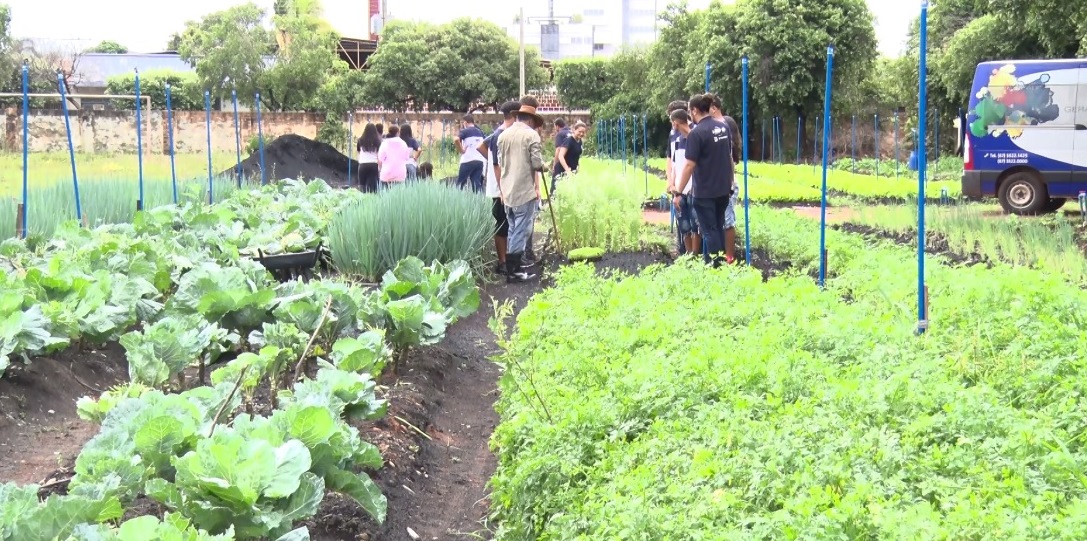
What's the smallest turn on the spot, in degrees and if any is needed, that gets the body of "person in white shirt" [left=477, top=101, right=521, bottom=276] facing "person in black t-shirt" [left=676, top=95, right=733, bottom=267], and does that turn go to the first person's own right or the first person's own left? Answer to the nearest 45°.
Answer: approximately 90° to the first person's own right

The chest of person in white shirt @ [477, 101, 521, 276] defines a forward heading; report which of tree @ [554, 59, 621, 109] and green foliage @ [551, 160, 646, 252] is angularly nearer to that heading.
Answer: the green foliage

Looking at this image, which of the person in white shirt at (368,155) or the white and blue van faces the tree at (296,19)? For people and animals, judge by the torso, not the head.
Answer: the person in white shirt

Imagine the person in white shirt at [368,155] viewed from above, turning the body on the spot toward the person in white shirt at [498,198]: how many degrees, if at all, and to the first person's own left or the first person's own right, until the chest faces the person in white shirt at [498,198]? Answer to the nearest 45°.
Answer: approximately 180°

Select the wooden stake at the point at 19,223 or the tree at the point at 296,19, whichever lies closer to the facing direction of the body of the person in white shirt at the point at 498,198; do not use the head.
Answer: the tree

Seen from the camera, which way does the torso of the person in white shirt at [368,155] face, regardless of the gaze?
away from the camera

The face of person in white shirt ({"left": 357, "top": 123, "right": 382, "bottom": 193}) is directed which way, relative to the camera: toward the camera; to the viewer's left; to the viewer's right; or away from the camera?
away from the camera

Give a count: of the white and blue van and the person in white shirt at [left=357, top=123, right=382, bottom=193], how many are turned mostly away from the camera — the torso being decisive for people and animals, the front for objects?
1

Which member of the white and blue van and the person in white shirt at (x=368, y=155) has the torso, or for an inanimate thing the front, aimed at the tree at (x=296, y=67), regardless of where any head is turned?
the person in white shirt

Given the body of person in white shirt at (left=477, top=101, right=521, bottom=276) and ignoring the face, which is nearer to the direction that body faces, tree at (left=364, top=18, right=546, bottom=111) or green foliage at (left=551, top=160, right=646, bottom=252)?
the green foliage

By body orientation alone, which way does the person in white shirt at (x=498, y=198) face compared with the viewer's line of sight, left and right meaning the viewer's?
facing away from the viewer and to the right of the viewer
